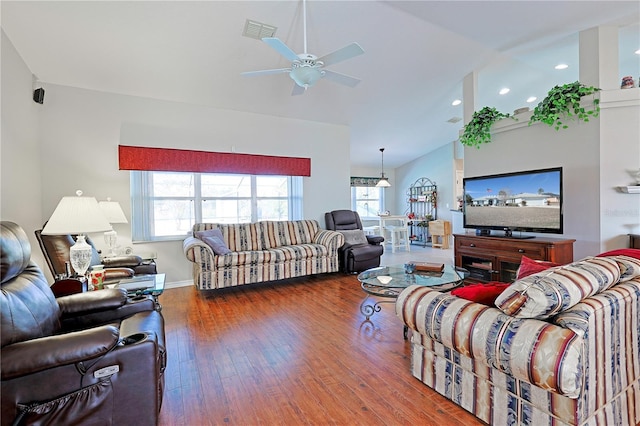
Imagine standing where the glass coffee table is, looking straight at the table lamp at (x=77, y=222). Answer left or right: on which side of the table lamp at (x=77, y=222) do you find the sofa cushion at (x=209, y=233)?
right

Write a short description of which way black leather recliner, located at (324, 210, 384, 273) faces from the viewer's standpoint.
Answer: facing the viewer and to the right of the viewer

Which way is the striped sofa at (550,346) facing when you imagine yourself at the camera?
facing away from the viewer and to the left of the viewer

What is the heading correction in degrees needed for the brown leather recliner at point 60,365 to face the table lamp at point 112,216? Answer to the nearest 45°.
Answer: approximately 90° to its left

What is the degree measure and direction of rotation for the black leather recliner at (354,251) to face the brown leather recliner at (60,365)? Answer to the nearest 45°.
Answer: approximately 45° to its right

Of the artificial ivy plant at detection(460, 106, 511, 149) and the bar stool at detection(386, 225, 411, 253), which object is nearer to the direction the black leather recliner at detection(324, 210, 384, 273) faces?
the artificial ivy plant

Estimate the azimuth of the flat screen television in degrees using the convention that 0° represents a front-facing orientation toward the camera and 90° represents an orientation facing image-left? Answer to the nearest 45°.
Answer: approximately 45°

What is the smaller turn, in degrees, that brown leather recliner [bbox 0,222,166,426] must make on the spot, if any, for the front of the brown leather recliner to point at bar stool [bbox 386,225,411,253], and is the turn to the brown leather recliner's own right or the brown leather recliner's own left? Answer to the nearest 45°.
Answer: approximately 45° to the brown leather recliner's own left

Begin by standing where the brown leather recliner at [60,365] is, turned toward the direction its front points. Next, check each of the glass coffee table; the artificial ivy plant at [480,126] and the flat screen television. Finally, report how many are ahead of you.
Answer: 3

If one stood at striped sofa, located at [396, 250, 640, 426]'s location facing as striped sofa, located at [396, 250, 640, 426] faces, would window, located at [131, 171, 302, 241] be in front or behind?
in front

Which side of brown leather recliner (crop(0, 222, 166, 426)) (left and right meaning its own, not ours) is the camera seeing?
right

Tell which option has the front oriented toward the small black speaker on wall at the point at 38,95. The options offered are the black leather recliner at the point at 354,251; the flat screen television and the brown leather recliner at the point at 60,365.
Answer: the flat screen television

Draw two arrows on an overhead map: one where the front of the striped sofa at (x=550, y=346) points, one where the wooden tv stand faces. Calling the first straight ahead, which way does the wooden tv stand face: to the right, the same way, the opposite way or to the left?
to the left
